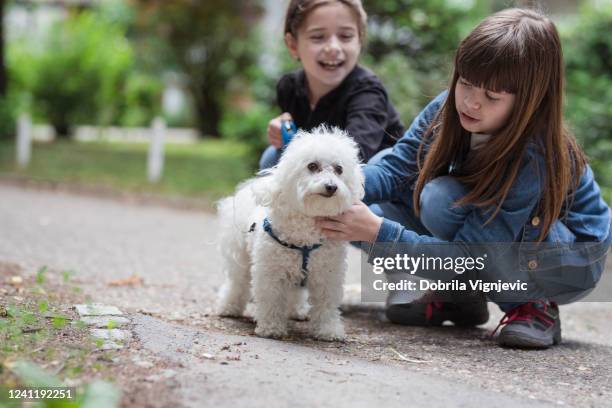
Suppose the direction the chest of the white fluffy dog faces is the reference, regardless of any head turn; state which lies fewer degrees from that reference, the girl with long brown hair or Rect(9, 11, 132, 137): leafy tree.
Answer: the girl with long brown hair

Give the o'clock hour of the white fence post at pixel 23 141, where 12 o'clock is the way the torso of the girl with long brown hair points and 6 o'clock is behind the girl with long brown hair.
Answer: The white fence post is roughly at 3 o'clock from the girl with long brown hair.

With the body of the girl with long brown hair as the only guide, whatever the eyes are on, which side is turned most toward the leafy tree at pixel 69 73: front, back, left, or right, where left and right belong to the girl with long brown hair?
right

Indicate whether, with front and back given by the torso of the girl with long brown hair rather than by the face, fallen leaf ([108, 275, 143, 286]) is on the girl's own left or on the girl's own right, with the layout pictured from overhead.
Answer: on the girl's own right

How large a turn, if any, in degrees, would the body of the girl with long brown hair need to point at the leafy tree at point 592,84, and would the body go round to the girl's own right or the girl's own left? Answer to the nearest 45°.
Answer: approximately 135° to the girl's own right

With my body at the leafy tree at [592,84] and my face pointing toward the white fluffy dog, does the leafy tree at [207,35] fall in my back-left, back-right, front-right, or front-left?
back-right

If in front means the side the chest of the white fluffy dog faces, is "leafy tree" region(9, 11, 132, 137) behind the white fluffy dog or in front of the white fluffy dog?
behind

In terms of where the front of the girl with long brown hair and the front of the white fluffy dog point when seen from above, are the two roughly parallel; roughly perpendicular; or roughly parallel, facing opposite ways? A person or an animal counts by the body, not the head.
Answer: roughly perpendicular
